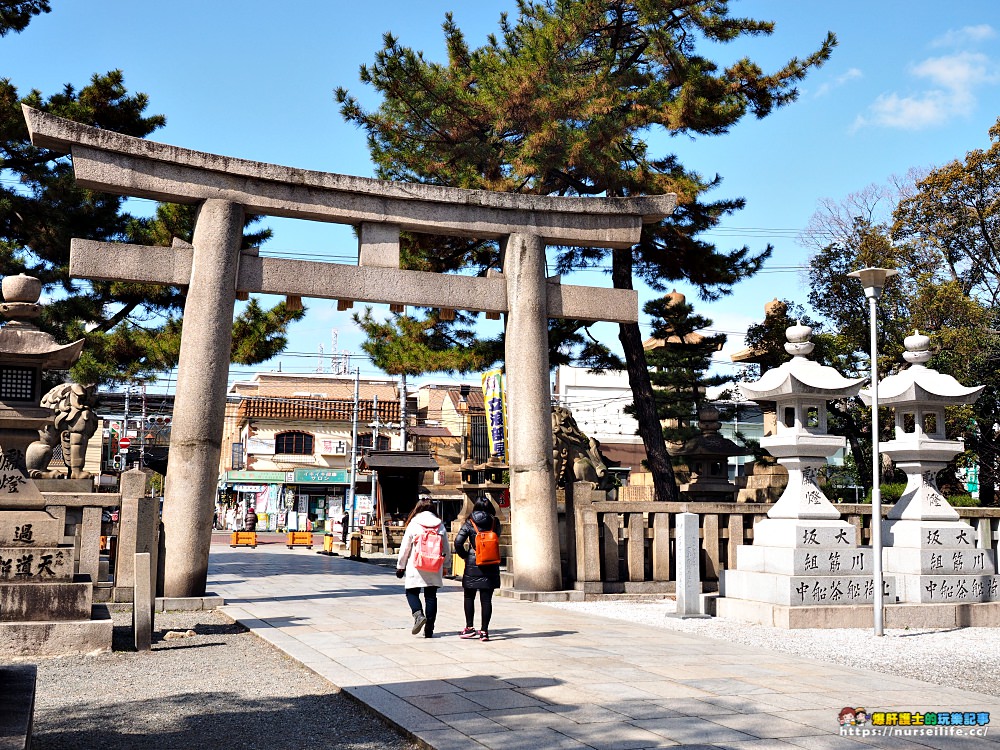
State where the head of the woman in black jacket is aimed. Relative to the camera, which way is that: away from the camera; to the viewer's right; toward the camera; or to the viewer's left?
away from the camera

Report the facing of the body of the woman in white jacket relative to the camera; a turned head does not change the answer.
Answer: away from the camera

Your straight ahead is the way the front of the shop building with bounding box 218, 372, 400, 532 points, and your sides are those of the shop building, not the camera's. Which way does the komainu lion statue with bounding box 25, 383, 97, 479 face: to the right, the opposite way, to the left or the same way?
to the left

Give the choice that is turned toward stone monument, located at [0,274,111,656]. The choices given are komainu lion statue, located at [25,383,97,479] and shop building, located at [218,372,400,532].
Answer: the shop building

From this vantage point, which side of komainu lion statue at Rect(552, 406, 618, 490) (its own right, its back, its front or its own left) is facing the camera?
left

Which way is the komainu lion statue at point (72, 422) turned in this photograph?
to the viewer's right

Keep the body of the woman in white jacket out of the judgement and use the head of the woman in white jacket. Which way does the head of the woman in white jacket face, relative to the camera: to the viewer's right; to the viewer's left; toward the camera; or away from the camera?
away from the camera

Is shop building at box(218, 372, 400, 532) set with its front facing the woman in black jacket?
yes

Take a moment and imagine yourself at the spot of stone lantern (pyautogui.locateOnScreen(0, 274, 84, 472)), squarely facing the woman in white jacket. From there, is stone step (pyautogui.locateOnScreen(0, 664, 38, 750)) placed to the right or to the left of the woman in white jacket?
right

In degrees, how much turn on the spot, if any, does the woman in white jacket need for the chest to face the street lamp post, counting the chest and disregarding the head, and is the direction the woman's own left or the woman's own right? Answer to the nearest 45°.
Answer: approximately 90° to the woman's own right
